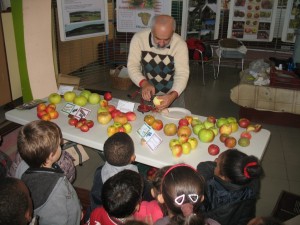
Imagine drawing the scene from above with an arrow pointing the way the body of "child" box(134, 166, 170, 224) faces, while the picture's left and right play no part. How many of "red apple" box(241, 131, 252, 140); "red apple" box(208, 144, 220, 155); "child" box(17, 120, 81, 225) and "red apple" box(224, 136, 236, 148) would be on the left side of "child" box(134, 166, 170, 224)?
1

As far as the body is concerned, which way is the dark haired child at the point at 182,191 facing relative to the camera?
away from the camera

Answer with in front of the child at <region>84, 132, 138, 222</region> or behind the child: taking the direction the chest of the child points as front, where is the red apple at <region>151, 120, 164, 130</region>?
in front

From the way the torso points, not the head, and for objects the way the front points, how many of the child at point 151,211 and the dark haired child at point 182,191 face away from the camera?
2

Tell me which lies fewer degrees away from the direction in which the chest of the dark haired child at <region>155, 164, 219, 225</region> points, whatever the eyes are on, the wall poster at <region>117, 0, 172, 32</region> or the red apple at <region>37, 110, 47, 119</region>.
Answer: the wall poster

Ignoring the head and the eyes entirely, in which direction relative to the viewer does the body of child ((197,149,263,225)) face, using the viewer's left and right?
facing away from the viewer and to the left of the viewer

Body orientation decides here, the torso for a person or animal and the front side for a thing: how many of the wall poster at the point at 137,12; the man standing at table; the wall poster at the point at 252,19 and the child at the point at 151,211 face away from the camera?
1

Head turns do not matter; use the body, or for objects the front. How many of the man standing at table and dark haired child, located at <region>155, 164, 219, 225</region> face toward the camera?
1

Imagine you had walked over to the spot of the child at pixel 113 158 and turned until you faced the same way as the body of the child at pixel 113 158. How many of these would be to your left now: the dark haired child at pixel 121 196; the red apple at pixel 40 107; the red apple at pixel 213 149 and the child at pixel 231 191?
1

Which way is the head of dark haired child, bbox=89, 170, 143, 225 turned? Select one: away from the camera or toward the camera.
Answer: away from the camera

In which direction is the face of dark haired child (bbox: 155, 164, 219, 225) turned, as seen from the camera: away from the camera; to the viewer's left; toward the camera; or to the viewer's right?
away from the camera

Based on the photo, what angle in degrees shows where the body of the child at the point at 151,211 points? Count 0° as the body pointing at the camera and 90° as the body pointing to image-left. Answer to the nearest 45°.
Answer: approximately 180°

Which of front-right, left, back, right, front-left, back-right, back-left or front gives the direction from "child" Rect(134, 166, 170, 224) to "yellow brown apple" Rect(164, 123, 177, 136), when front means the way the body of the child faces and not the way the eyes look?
front

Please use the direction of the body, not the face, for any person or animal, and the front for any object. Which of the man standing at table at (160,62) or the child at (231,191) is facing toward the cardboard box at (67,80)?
the child

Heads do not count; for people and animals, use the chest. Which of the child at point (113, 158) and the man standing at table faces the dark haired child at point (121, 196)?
the man standing at table

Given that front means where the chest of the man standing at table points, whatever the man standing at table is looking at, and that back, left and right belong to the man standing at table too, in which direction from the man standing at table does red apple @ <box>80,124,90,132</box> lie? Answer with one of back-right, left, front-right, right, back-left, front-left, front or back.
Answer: front-right

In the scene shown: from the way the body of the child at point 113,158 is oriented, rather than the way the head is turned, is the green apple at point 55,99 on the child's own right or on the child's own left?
on the child's own left

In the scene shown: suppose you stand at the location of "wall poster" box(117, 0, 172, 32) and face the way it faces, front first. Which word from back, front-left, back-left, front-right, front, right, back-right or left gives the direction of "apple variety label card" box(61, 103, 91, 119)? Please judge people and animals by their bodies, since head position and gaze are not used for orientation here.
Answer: front

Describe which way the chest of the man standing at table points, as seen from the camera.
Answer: toward the camera
